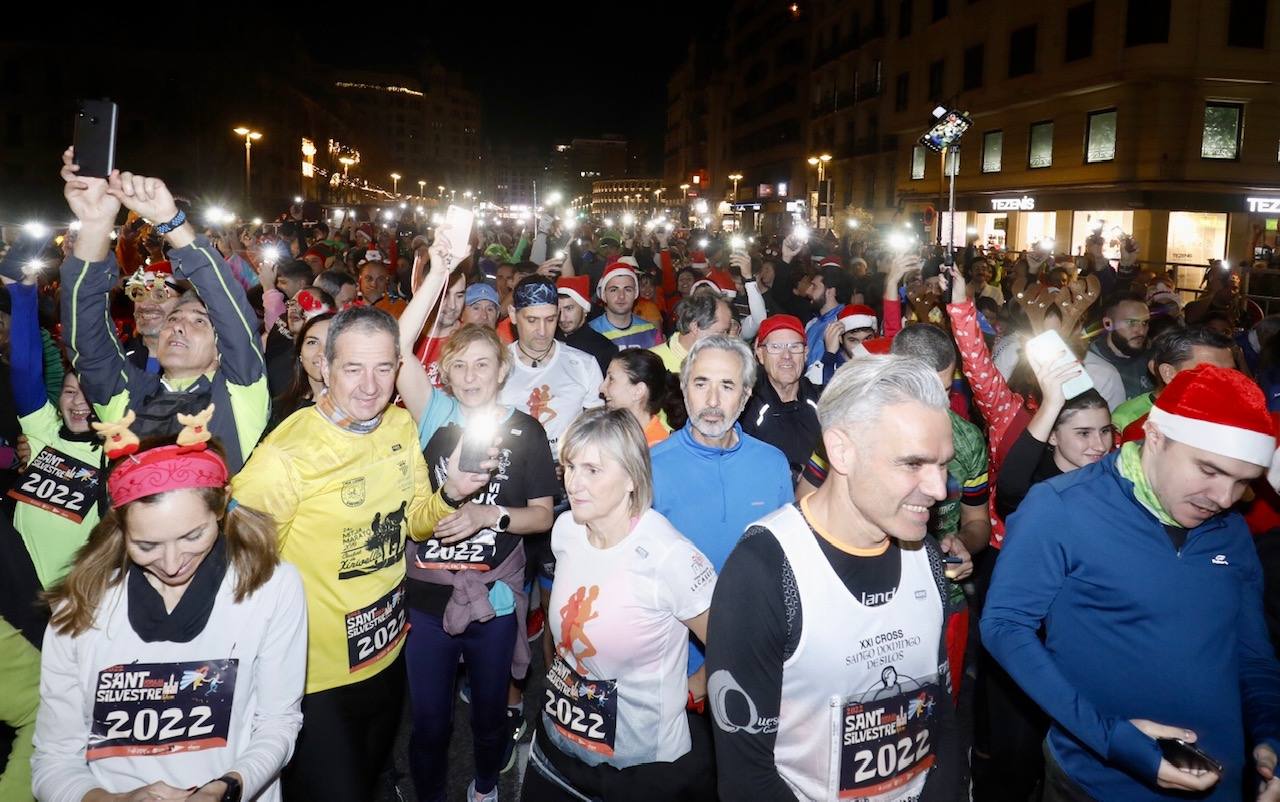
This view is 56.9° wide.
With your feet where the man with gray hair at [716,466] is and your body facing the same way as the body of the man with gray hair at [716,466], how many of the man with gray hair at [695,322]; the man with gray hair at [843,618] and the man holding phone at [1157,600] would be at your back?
1

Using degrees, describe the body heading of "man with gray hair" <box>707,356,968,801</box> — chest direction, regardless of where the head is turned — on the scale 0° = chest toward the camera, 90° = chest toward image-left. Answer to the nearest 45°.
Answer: approximately 315°

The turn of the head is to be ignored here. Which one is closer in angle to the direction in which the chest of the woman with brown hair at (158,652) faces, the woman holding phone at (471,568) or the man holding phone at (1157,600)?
the man holding phone

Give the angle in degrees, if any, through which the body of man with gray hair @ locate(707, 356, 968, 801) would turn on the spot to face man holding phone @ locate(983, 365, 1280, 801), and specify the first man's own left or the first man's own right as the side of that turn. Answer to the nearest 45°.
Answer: approximately 90° to the first man's own left

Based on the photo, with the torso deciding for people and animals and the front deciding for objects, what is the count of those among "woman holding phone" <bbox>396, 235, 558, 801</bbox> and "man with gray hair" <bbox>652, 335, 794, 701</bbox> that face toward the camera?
2
